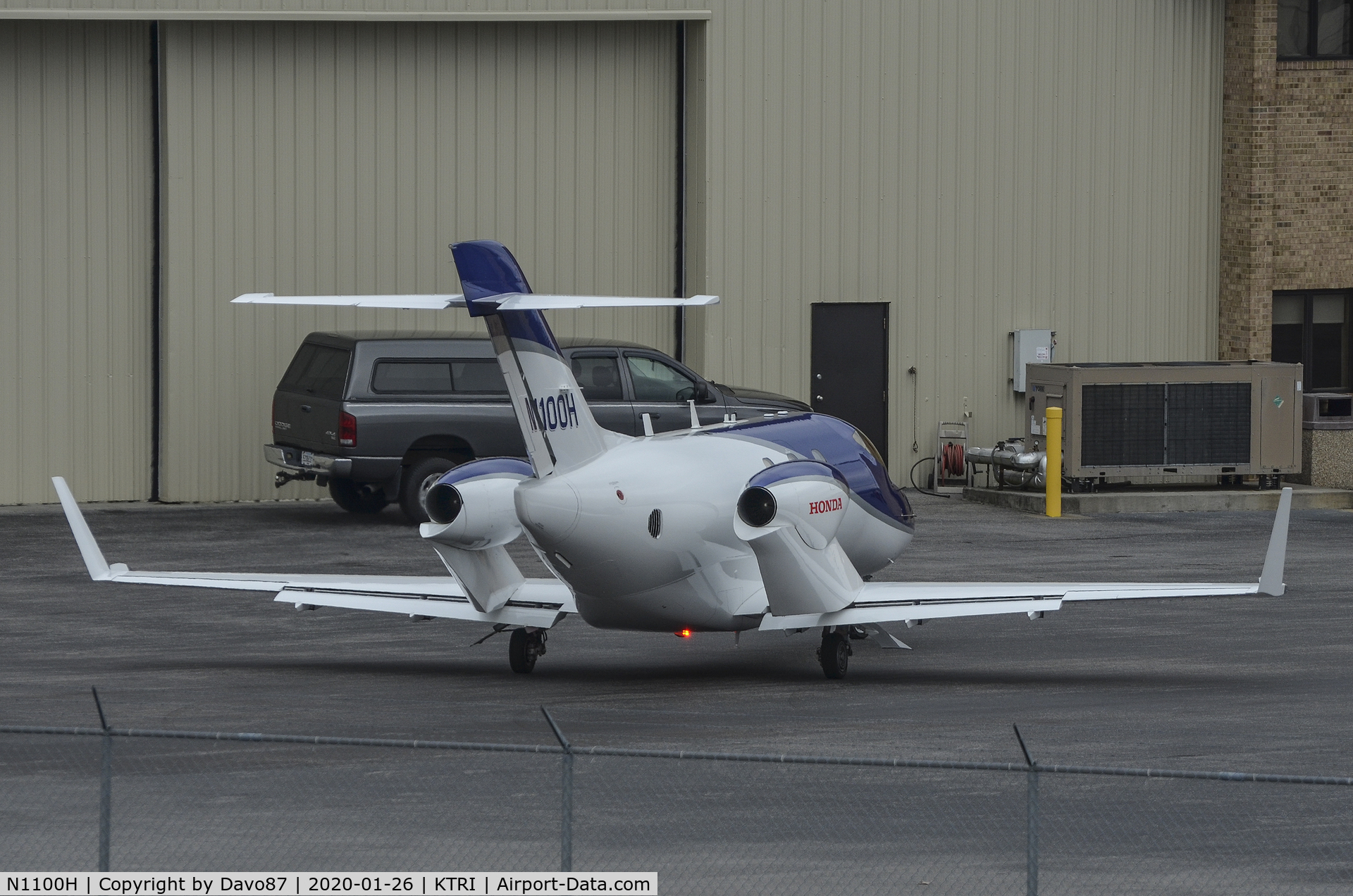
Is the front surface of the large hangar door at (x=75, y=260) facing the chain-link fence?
yes

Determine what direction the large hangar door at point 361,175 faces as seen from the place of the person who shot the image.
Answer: facing the viewer

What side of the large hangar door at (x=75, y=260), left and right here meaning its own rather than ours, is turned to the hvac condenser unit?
left

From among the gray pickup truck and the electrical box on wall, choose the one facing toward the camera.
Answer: the electrical box on wall

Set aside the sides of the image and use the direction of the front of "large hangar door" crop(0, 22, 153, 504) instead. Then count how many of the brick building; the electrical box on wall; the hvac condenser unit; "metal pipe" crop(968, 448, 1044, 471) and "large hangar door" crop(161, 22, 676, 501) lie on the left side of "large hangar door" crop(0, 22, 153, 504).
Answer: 5

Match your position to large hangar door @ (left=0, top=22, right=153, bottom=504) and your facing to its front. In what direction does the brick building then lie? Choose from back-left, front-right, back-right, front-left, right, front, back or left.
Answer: left

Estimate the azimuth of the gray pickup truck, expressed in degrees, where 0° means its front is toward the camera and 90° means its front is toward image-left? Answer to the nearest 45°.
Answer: approximately 225°

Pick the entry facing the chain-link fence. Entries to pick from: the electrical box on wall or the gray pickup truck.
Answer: the electrical box on wall

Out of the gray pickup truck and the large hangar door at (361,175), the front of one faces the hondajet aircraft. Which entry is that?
the large hangar door

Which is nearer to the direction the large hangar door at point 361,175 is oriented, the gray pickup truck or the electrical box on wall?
the gray pickup truck

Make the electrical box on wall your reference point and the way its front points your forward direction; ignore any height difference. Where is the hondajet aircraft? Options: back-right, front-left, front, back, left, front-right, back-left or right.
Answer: front

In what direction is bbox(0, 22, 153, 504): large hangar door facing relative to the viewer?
toward the camera

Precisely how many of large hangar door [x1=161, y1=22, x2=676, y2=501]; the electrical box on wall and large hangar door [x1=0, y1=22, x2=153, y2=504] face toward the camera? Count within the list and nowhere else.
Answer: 3

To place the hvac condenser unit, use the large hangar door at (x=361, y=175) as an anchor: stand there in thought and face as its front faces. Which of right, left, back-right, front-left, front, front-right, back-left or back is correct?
left

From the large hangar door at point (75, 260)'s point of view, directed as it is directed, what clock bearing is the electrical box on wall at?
The electrical box on wall is roughly at 9 o'clock from the large hangar door.

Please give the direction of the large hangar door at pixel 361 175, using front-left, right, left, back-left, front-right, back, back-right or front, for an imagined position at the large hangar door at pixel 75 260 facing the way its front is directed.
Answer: left
